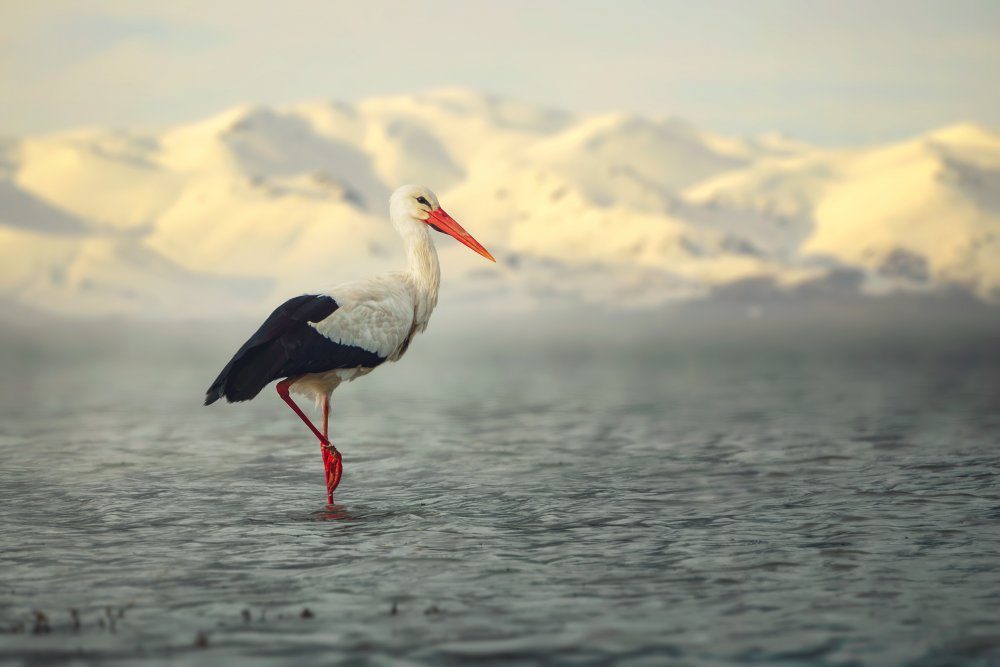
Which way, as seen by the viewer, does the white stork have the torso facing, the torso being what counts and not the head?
to the viewer's right
